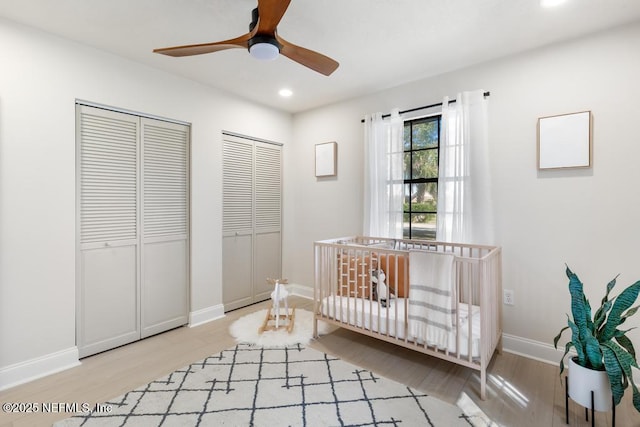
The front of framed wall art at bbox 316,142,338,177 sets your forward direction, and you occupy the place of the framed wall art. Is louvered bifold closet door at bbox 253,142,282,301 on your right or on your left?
on your right

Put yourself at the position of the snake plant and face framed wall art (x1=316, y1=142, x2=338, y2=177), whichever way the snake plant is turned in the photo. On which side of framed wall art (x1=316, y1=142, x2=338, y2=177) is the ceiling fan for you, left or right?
left

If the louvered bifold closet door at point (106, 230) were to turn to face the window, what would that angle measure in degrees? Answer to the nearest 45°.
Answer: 0° — it already faces it

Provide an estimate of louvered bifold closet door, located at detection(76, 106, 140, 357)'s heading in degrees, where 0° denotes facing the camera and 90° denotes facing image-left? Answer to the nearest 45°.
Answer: approximately 315°
